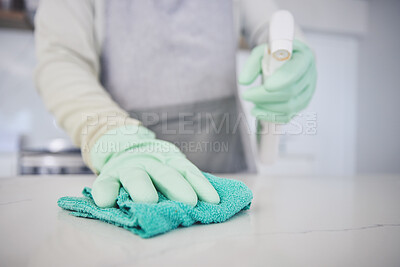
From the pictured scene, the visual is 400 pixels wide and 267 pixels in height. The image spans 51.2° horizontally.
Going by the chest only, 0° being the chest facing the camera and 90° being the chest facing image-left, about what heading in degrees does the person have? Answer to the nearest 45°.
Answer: approximately 0°
